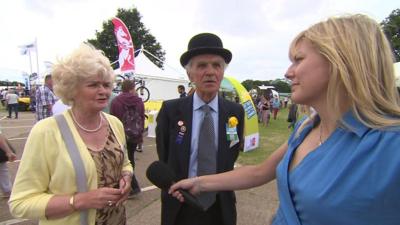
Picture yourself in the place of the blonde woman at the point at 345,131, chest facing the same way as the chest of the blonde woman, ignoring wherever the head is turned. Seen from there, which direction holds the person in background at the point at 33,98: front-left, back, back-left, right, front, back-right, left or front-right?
right

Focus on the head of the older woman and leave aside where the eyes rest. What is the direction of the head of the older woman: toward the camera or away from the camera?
toward the camera

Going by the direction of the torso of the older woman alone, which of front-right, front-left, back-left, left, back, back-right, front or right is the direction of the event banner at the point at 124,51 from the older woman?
back-left

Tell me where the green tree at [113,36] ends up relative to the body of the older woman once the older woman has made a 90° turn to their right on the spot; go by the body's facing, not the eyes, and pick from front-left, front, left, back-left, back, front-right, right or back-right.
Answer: back-right

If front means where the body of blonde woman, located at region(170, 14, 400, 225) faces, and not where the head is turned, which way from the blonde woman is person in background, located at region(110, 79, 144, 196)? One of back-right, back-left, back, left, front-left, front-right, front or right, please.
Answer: right

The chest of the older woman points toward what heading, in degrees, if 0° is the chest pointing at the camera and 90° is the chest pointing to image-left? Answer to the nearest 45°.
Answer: approximately 315°

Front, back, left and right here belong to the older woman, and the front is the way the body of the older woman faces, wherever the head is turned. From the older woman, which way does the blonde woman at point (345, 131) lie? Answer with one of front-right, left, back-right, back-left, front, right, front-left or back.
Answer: front

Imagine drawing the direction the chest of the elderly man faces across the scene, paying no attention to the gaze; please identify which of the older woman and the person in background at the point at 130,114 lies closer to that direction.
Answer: the older woman

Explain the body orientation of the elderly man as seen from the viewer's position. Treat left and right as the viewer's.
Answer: facing the viewer

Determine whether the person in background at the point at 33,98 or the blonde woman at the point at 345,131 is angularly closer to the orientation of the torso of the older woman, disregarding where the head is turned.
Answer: the blonde woman

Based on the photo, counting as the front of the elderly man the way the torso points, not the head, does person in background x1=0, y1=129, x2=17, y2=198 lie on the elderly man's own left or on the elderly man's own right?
on the elderly man's own right

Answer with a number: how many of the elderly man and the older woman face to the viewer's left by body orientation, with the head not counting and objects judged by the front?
0

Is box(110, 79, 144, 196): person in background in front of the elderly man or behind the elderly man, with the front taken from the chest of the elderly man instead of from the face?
behind

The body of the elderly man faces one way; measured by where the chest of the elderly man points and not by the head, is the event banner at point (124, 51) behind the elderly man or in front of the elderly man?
behind

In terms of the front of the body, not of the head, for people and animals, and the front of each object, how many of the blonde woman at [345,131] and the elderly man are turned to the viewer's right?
0
